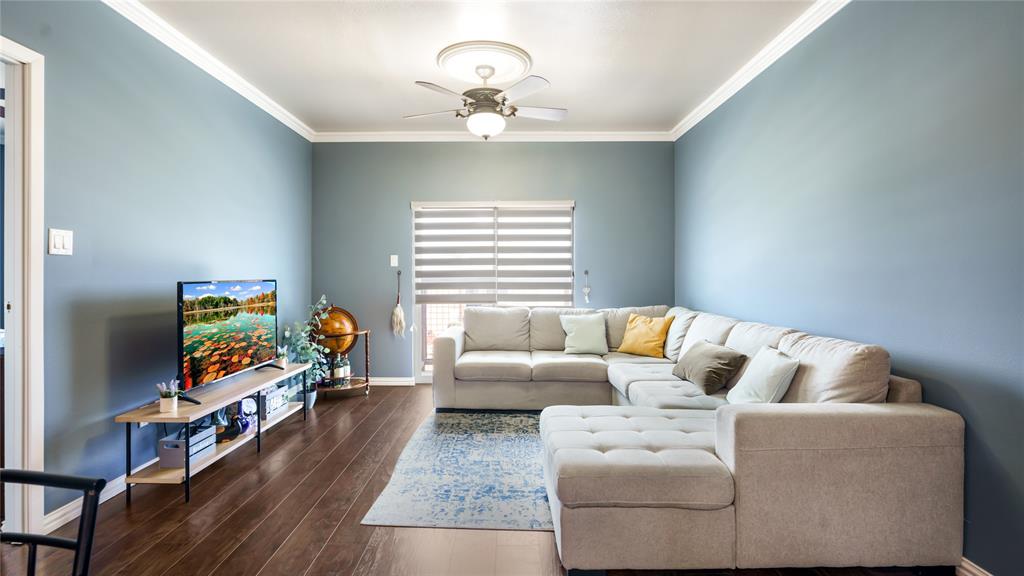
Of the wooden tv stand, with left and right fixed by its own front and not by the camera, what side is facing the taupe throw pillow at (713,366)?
front

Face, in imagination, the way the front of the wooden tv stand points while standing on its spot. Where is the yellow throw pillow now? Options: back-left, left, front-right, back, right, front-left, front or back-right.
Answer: front-left

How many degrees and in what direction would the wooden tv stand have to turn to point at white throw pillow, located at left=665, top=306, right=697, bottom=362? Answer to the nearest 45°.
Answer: approximately 45° to its left

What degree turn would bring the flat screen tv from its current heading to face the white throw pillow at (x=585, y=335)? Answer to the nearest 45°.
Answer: approximately 45° to its left

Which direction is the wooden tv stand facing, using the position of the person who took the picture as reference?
facing the viewer and to the right of the viewer

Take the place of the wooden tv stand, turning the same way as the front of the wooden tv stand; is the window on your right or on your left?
on your left

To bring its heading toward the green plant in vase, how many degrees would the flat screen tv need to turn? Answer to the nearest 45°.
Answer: approximately 90° to its left

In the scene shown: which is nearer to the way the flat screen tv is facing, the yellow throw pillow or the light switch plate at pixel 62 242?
the yellow throw pillow

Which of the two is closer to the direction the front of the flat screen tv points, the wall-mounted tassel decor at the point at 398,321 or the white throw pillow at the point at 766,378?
the white throw pillow

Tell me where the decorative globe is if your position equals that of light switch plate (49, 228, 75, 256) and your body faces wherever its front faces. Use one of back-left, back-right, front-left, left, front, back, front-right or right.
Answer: left

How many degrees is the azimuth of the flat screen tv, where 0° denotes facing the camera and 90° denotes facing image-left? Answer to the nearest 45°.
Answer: approximately 315°

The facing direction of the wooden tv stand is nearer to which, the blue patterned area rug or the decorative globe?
the blue patterned area rug

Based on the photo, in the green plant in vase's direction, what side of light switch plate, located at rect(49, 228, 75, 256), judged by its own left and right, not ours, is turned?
left

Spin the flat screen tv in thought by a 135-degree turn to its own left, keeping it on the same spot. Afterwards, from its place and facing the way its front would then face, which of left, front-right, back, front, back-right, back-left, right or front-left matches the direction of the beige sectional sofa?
back-right

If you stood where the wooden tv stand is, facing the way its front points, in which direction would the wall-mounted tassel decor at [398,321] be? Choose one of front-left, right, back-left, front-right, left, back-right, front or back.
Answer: left
